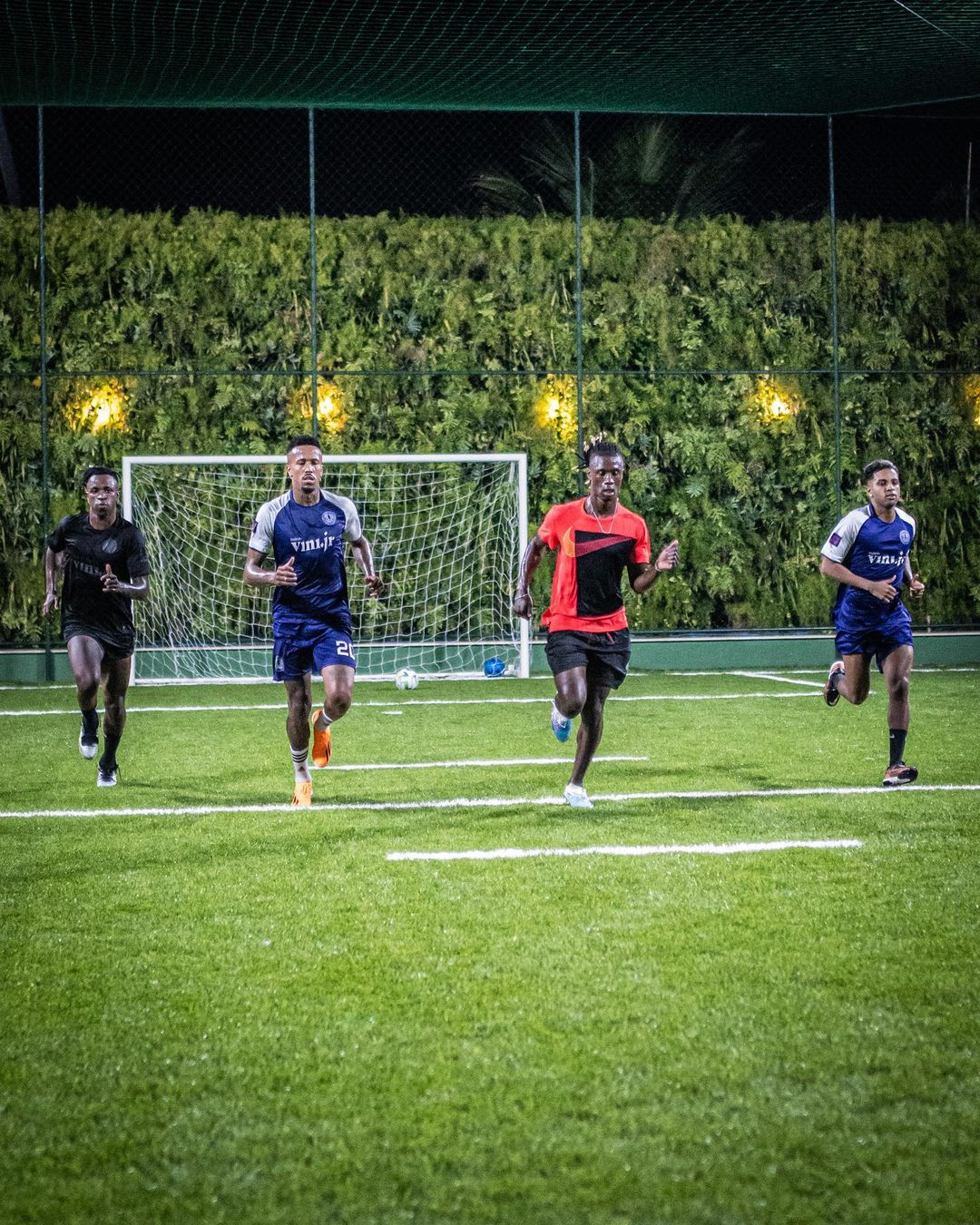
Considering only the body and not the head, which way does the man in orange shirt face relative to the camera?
toward the camera

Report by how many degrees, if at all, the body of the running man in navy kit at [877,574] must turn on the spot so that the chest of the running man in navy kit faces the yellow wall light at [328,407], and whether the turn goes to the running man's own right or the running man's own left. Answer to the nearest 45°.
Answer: approximately 180°

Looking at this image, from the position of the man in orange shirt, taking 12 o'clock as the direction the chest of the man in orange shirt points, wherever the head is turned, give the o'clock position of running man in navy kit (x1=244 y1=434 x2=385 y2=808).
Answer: The running man in navy kit is roughly at 3 o'clock from the man in orange shirt.

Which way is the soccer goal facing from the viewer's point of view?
toward the camera

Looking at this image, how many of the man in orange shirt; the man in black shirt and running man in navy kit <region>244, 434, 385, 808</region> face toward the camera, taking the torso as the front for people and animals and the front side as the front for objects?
3

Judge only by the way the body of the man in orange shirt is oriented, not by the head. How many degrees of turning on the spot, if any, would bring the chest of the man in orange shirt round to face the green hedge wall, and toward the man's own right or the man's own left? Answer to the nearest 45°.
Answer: approximately 180°

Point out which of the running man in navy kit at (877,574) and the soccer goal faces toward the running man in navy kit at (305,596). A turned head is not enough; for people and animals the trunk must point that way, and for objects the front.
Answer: the soccer goal

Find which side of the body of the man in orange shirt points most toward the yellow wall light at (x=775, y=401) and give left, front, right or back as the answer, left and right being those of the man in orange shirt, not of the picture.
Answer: back

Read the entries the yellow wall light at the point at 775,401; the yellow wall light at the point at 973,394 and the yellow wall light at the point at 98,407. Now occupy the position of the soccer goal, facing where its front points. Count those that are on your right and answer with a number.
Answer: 1

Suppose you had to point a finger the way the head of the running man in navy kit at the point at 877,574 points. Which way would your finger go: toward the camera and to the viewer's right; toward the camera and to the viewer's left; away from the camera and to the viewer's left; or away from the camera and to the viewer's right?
toward the camera and to the viewer's right
